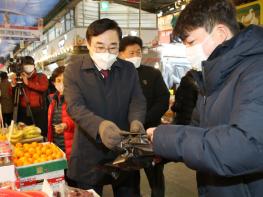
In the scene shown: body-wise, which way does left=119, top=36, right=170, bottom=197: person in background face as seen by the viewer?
toward the camera

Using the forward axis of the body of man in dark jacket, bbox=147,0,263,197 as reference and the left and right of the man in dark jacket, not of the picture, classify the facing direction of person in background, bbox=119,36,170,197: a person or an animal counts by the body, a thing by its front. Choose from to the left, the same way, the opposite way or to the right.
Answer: to the left

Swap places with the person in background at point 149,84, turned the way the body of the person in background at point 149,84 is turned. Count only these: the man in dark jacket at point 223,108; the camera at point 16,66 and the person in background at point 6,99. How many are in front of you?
1

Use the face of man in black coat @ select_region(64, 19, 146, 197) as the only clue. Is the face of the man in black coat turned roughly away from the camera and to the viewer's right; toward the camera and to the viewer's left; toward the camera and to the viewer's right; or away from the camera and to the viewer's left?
toward the camera and to the viewer's right

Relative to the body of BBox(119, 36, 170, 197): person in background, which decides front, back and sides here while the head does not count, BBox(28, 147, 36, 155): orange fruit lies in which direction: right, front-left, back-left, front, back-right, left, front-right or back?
front-right

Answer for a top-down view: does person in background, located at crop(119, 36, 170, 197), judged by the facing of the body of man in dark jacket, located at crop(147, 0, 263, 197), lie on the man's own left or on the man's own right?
on the man's own right

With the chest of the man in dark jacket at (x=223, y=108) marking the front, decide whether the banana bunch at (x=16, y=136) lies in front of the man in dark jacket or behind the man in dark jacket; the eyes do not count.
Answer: in front

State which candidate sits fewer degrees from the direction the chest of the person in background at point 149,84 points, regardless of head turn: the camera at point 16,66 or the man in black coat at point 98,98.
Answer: the man in black coat

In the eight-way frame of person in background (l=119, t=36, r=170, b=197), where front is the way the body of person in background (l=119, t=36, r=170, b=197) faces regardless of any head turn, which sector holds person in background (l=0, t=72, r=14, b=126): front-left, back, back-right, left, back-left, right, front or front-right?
back-right

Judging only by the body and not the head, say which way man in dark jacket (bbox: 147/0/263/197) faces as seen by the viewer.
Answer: to the viewer's left

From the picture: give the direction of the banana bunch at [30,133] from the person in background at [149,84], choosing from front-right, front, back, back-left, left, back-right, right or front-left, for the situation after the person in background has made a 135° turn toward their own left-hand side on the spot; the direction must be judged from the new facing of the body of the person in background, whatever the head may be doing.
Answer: back-left

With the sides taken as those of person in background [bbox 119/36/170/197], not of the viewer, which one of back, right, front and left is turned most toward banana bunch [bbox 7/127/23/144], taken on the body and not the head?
right

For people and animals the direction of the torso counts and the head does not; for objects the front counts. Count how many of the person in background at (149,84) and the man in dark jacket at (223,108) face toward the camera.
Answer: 1

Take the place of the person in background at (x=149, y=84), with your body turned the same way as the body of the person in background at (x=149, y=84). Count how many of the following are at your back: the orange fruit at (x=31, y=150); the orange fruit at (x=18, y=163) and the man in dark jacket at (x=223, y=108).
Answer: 0

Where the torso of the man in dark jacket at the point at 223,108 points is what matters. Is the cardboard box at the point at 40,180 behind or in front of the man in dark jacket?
in front
